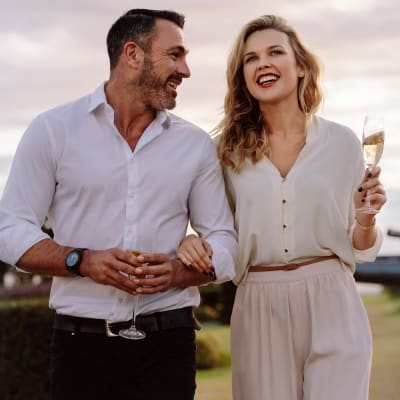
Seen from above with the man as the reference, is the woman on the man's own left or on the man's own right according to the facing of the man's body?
on the man's own left

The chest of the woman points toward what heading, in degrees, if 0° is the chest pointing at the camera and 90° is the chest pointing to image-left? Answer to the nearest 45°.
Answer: approximately 0°

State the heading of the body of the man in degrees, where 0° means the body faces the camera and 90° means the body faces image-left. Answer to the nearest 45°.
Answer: approximately 0°

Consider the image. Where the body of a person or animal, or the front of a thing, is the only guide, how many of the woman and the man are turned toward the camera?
2

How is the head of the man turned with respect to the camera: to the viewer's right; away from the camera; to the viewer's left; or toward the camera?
to the viewer's right

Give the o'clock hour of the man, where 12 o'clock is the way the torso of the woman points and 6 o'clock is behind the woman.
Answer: The man is roughly at 2 o'clock from the woman.
